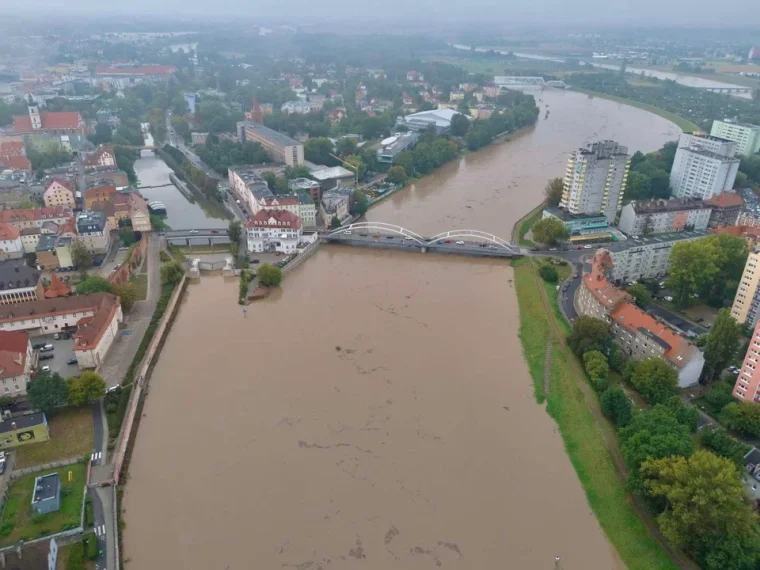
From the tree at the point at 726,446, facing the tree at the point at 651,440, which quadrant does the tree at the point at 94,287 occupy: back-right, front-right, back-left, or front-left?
front-right

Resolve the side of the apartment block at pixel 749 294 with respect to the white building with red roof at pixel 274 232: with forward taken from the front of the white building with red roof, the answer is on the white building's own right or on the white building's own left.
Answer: on the white building's own left

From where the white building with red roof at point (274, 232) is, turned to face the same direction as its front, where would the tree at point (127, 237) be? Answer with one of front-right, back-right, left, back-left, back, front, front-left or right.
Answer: right

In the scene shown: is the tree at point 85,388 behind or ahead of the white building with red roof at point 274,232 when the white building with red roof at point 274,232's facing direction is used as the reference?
ahead

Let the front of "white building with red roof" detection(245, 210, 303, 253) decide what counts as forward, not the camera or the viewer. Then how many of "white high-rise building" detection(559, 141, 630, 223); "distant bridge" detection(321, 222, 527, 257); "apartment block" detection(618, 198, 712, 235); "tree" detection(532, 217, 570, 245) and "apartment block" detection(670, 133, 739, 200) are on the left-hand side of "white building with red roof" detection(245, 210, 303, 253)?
5

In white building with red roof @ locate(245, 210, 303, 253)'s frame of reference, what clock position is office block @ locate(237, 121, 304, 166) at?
The office block is roughly at 6 o'clock from the white building with red roof.

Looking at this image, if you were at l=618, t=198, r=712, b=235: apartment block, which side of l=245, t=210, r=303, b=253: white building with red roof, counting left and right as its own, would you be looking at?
left

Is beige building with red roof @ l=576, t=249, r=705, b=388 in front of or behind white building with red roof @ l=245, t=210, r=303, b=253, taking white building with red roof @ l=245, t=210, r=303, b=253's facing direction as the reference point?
in front

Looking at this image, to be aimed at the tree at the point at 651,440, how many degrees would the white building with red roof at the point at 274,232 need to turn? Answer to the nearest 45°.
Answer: approximately 45° to its left

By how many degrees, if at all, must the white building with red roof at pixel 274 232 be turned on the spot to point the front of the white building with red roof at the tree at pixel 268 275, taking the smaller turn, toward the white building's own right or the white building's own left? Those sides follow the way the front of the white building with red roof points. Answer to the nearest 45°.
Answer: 0° — it already faces it

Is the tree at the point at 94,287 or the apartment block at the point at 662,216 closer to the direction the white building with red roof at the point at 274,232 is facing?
the tree

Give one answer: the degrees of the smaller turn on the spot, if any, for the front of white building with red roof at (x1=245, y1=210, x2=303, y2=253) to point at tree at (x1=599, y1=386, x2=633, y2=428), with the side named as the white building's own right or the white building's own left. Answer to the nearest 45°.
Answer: approximately 45° to the white building's own left

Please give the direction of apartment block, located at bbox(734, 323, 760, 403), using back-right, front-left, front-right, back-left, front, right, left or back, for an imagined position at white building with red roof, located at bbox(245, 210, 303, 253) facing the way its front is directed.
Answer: front-left

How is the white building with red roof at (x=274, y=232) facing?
toward the camera

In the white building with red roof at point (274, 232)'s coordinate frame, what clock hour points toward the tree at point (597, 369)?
The tree is roughly at 11 o'clock from the white building with red roof.

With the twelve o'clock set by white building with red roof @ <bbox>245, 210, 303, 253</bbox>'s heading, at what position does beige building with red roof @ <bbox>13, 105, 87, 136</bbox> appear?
beige building with red roof @ <bbox>13, 105, 87, 136</bbox> is roughly at 5 o'clock from white building with red roof @ <bbox>245, 210, 303, 253</bbox>.

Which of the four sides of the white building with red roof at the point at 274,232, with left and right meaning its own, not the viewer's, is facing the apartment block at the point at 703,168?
left

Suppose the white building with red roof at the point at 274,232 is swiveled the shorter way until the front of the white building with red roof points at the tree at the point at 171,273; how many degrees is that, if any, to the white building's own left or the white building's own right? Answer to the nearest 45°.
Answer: approximately 45° to the white building's own right

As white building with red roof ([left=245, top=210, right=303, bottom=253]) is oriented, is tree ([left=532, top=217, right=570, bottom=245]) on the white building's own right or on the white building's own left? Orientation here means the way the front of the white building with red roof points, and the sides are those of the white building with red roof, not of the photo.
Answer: on the white building's own left

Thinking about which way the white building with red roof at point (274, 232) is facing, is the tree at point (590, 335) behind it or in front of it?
in front
